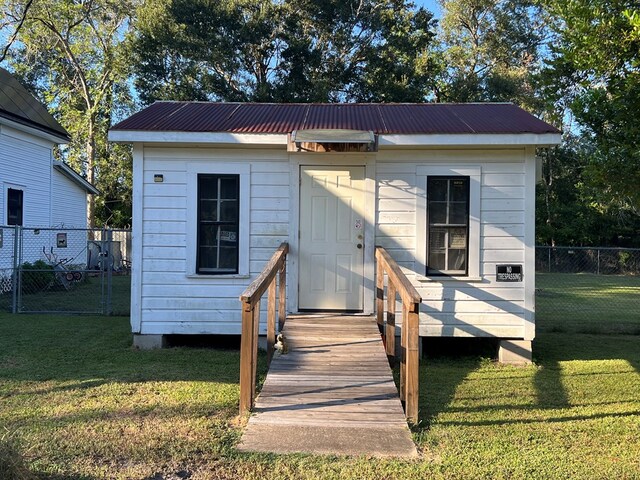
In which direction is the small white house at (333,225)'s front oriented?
toward the camera

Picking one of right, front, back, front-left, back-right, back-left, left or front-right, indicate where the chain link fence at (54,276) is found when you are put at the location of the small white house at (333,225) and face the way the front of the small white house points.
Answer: back-right

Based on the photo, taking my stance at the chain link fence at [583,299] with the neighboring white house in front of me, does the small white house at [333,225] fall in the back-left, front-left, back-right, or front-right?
front-left

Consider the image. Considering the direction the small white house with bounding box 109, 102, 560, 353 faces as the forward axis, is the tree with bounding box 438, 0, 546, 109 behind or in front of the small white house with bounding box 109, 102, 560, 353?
behind

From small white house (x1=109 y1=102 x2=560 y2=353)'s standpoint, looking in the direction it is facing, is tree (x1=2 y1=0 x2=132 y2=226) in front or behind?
behind

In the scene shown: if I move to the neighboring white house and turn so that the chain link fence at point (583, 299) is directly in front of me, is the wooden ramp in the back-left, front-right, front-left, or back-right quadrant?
front-right

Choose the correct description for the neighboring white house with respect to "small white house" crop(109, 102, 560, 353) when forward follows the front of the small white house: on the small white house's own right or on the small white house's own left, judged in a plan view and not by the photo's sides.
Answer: on the small white house's own right

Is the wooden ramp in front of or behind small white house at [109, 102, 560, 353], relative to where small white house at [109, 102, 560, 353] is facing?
in front

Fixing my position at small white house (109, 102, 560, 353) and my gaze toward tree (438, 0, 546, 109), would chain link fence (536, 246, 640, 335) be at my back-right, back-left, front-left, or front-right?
front-right
